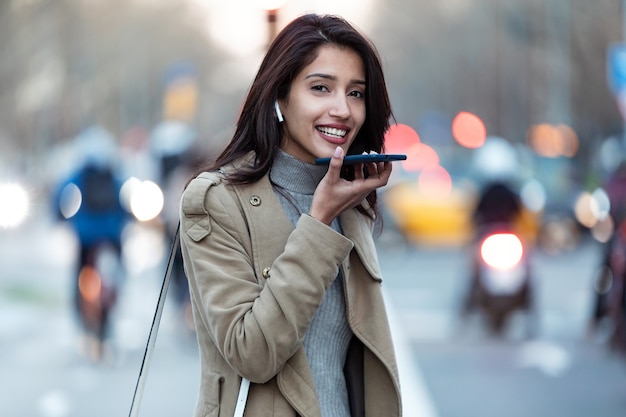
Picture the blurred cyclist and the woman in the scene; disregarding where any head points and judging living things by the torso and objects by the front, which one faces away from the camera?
the blurred cyclist

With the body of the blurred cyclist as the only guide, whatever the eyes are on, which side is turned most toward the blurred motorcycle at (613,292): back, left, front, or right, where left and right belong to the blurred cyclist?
right

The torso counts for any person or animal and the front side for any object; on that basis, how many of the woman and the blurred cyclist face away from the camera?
1

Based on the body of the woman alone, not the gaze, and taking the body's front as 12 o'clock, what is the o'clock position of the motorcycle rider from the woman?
The motorcycle rider is roughly at 8 o'clock from the woman.

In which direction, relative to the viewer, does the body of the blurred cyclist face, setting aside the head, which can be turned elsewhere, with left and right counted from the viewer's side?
facing away from the viewer

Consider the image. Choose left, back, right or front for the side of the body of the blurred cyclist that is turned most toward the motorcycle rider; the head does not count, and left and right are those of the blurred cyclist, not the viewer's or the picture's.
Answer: right

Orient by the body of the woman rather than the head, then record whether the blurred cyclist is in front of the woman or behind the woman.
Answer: behind

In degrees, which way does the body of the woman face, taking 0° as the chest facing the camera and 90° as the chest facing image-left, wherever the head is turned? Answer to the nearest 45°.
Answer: approximately 315°
